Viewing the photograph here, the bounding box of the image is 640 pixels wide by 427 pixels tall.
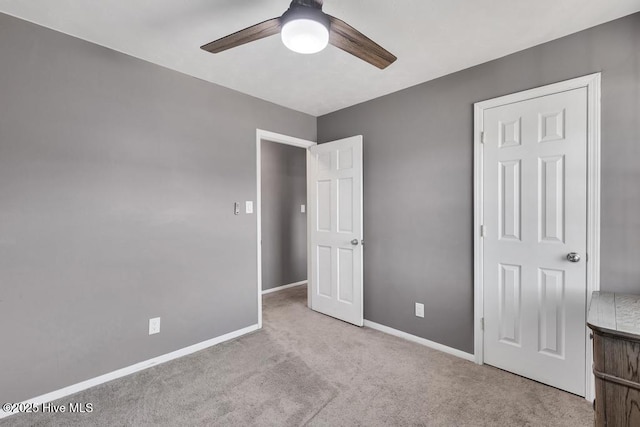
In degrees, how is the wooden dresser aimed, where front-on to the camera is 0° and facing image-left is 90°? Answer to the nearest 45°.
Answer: approximately 90°

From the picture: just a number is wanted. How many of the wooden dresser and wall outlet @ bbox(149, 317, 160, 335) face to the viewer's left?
1

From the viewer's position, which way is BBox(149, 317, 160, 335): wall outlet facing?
facing the viewer

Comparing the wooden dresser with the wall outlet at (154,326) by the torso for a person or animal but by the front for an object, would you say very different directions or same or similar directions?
very different directions

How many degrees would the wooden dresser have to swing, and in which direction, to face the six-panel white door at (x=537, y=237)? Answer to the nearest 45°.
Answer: approximately 45° to its right

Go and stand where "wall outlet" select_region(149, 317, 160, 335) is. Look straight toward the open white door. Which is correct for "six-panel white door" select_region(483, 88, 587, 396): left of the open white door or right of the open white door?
right

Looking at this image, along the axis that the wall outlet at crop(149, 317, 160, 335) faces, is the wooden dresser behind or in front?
in front

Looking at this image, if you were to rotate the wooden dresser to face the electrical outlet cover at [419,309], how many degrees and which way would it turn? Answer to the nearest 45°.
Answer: approximately 45° to its right

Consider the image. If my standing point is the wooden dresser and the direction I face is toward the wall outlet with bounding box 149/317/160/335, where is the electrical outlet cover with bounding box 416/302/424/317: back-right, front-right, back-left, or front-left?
front-right

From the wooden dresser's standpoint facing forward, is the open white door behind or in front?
in front
